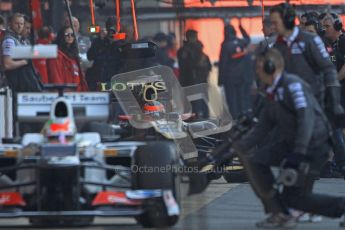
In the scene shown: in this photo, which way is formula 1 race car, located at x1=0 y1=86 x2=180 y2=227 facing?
toward the camera

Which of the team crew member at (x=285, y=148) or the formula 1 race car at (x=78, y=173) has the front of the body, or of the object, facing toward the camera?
the formula 1 race car

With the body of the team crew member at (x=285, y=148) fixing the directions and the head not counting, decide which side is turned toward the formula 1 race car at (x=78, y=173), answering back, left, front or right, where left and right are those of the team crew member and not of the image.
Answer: front

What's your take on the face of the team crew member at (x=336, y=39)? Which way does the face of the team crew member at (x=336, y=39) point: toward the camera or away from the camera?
toward the camera

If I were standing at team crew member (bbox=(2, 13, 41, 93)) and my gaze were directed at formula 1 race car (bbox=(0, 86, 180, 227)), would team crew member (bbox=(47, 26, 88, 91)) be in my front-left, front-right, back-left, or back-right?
front-left

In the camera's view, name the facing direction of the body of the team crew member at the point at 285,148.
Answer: to the viewer's left

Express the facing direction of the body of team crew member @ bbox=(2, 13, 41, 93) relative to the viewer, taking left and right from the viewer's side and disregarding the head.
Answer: facing the viewer and to the right of the viewer

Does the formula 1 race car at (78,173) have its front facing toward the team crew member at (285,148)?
no

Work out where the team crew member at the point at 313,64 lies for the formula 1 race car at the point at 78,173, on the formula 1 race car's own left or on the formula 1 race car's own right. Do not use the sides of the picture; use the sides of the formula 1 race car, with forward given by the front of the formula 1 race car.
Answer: on the formula 1 race car's own left

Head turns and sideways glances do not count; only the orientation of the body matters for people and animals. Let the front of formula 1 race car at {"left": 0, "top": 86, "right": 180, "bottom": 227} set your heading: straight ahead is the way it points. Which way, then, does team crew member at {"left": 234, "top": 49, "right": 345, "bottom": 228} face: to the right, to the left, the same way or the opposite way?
to the right

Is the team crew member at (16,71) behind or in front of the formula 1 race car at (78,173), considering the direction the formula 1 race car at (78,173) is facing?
behind

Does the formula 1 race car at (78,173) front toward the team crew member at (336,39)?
no

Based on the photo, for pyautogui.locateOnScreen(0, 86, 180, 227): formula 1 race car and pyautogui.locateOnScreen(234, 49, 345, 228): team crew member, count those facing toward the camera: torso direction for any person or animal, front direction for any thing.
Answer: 1

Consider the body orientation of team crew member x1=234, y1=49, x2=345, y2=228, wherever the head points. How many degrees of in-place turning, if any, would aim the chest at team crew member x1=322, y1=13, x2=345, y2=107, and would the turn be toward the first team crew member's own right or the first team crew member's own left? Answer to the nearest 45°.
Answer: approximately 90° to the first team crew member's own right
